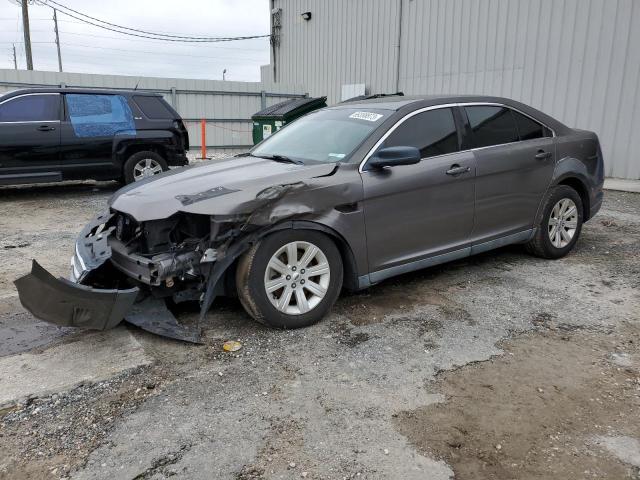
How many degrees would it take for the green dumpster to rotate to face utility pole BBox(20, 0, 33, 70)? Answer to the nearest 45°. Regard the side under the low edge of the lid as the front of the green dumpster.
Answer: approximately 90° to its right

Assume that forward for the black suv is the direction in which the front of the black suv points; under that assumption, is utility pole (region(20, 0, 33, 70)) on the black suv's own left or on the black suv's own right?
on the black suv's own right

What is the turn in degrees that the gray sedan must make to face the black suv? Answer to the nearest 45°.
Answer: approximately 90° to its right

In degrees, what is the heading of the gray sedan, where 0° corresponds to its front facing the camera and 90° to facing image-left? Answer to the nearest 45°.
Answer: approximately 45°

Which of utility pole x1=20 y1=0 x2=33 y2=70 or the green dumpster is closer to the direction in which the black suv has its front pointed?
the utility pole

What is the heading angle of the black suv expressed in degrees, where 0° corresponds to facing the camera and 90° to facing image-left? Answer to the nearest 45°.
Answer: approximately 90°

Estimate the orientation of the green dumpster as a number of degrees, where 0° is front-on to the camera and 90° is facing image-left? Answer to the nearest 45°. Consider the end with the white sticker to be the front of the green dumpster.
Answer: approximately 45°

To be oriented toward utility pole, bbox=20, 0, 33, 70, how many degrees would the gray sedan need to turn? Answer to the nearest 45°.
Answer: approximately 90° to its right
